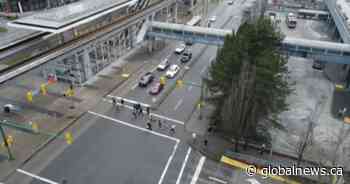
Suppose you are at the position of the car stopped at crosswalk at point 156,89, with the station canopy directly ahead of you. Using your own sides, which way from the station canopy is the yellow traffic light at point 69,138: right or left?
left

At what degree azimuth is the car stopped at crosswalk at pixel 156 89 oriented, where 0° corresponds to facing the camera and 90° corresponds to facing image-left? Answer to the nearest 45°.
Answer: approximately 45°

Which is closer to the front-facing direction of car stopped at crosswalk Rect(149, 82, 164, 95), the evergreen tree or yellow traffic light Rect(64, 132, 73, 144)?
the yellow traffic light

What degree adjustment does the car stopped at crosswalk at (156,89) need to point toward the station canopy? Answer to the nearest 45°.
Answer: approximately 45° to its right

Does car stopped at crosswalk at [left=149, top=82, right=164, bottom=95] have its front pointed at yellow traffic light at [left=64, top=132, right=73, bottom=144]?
yes
